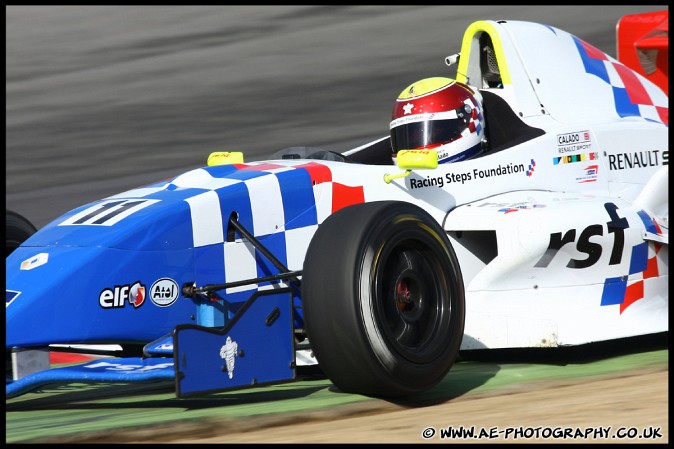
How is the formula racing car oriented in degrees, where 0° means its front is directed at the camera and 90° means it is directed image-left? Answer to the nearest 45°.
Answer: approximately 45°
